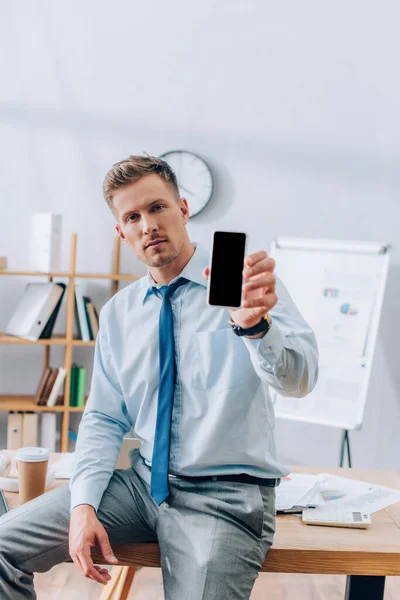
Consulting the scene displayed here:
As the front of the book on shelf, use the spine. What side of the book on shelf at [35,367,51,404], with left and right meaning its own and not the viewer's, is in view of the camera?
front

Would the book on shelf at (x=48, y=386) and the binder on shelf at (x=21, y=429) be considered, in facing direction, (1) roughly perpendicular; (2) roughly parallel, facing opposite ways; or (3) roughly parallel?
roughly parallel

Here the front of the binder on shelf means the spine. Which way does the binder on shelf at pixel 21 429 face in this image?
toward the camera

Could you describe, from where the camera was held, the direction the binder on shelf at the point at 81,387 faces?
facing the viewer

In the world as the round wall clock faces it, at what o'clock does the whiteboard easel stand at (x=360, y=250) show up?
The whiteboard easel stand is roughly at 10 o'clock from the round wall clock.

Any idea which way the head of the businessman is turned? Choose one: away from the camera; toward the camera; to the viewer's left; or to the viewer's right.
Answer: toward the camera

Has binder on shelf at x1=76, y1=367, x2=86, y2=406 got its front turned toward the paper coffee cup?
yes

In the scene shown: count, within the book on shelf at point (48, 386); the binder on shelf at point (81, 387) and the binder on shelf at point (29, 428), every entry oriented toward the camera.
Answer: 3

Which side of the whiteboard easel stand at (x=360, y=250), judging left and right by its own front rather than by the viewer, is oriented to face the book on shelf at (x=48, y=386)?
right

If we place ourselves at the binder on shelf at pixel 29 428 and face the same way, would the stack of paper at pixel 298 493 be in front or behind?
in front

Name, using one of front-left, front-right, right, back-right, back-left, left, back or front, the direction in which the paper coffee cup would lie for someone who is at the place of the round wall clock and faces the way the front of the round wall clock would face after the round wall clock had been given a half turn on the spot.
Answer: back
